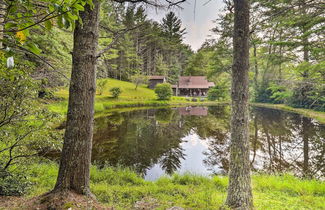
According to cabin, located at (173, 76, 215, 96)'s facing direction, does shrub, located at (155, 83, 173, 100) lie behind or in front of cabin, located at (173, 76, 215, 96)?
in front

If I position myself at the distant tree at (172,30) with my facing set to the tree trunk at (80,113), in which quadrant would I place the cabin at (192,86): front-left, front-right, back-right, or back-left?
front-left

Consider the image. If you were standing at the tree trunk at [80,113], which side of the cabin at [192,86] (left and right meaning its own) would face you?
front

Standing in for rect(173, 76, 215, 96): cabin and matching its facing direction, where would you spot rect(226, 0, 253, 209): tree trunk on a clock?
The tree trunk is roughly at 12 o'clock from the cabin.

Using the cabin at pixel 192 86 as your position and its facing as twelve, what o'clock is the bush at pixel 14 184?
The bush is roughly at 12 o'clock from the cabin.

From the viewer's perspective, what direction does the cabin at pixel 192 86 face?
toward the camera

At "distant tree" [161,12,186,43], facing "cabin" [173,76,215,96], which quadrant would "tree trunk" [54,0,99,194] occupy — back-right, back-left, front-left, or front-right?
front-right

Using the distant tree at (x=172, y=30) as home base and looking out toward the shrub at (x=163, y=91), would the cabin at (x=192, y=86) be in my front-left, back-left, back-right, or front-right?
front-left
